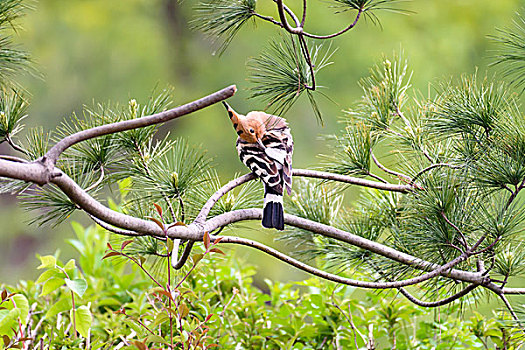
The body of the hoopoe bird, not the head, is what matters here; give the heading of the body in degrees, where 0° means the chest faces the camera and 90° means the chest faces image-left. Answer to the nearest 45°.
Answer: approximately 180°
